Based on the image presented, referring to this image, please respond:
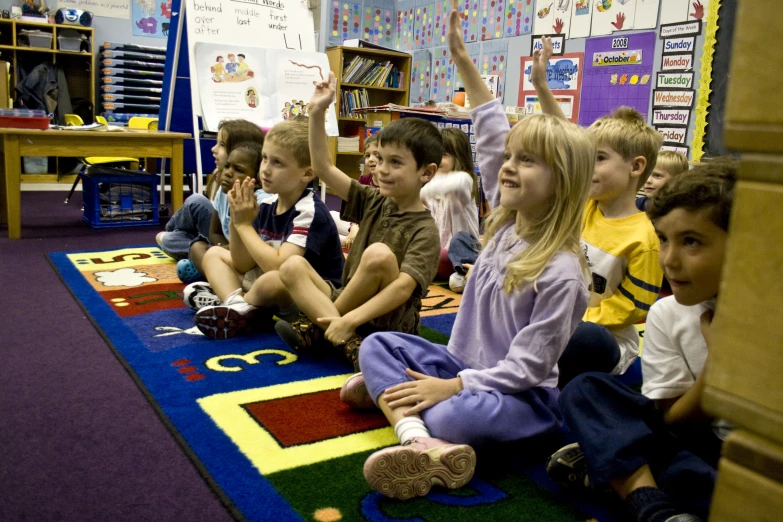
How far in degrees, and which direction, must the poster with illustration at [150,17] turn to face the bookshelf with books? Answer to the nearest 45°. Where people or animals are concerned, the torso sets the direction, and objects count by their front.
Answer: approximately 45° to its left

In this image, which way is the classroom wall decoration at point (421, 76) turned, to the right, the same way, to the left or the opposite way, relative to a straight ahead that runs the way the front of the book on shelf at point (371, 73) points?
the same way

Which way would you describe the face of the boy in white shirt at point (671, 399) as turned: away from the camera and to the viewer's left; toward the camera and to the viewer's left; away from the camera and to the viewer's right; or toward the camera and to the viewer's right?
toward the camera and to the viewer's left

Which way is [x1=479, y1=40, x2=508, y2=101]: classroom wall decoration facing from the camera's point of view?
toward the camera

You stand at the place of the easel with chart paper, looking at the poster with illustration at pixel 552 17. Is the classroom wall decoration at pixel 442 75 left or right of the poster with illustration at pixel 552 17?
left

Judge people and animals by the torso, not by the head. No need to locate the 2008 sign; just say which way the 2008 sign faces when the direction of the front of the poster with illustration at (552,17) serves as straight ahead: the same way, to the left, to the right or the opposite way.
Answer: the same way

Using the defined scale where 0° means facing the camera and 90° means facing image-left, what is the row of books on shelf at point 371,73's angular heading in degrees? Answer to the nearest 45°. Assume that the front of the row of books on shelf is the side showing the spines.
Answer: approximately 0°

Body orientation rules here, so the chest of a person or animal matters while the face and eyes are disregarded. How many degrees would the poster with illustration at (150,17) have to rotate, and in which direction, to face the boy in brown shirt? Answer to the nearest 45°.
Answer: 0° — it already faces them

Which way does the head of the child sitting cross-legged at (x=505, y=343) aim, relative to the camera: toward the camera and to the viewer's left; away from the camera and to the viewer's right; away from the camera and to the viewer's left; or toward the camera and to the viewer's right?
toward the camera and to the viewer's left

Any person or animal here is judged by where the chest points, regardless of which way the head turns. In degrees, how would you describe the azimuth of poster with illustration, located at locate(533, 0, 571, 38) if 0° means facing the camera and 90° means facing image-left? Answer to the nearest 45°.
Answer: approximately 0°
